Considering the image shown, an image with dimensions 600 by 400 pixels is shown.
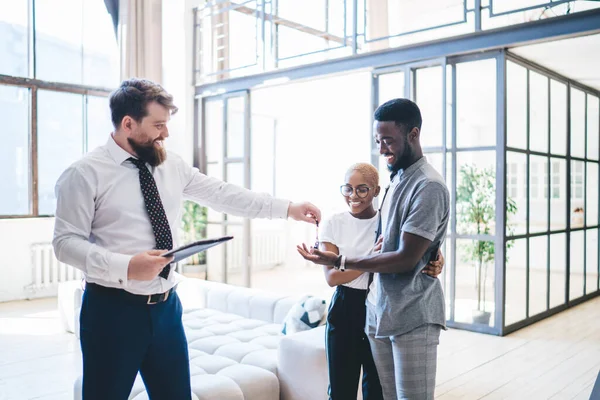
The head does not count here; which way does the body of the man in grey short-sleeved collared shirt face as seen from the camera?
to the viewer's left

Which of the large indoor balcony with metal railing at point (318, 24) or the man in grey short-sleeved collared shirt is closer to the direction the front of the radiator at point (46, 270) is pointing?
the man in grey short-sleeved collared shirt

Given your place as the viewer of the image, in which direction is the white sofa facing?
facing the viewer and to the left of the viewer

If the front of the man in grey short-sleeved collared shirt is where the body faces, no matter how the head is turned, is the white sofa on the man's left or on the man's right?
on the man's right

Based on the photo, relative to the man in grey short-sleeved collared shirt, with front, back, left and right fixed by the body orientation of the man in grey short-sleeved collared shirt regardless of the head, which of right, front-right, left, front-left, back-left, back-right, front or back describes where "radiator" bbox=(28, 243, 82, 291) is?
front-right

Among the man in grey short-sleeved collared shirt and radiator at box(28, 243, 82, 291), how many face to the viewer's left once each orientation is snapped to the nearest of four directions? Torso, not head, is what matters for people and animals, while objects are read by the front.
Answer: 1

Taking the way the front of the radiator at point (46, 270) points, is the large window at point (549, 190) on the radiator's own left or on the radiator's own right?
on the radiator's own left

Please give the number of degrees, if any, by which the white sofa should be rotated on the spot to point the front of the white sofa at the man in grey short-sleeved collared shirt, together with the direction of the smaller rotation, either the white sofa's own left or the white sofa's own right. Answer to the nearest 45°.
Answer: approximately 45° to the white sofa's own left

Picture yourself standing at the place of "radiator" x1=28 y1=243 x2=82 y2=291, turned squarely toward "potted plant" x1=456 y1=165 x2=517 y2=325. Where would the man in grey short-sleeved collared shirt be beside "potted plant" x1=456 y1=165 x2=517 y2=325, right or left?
right

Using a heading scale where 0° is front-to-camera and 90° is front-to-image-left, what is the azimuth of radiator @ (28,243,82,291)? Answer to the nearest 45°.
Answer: approximately 0°

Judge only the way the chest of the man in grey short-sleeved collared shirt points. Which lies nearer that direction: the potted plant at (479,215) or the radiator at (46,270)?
the radiator

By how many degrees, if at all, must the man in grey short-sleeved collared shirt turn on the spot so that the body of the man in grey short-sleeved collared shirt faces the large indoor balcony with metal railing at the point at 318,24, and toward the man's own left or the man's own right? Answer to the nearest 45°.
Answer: approximately 90° to the man's own right
